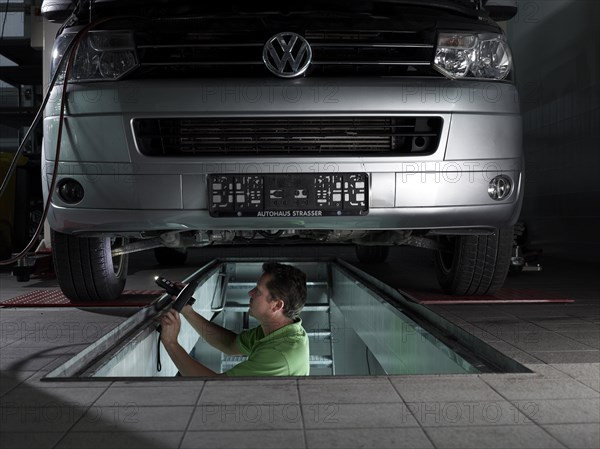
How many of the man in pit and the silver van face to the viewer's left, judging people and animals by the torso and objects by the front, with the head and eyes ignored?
1

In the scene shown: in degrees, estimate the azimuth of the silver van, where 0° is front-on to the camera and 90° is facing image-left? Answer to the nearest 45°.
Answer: approximately 0°

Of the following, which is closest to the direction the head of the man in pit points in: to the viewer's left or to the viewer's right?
to the viewer's left

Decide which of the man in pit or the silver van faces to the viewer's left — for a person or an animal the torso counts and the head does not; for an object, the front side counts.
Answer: the man in pit

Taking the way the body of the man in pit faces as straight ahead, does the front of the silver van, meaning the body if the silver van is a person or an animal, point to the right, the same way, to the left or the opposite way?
to the left

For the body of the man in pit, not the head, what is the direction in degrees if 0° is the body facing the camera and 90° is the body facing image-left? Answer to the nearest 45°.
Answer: approximately 90°
